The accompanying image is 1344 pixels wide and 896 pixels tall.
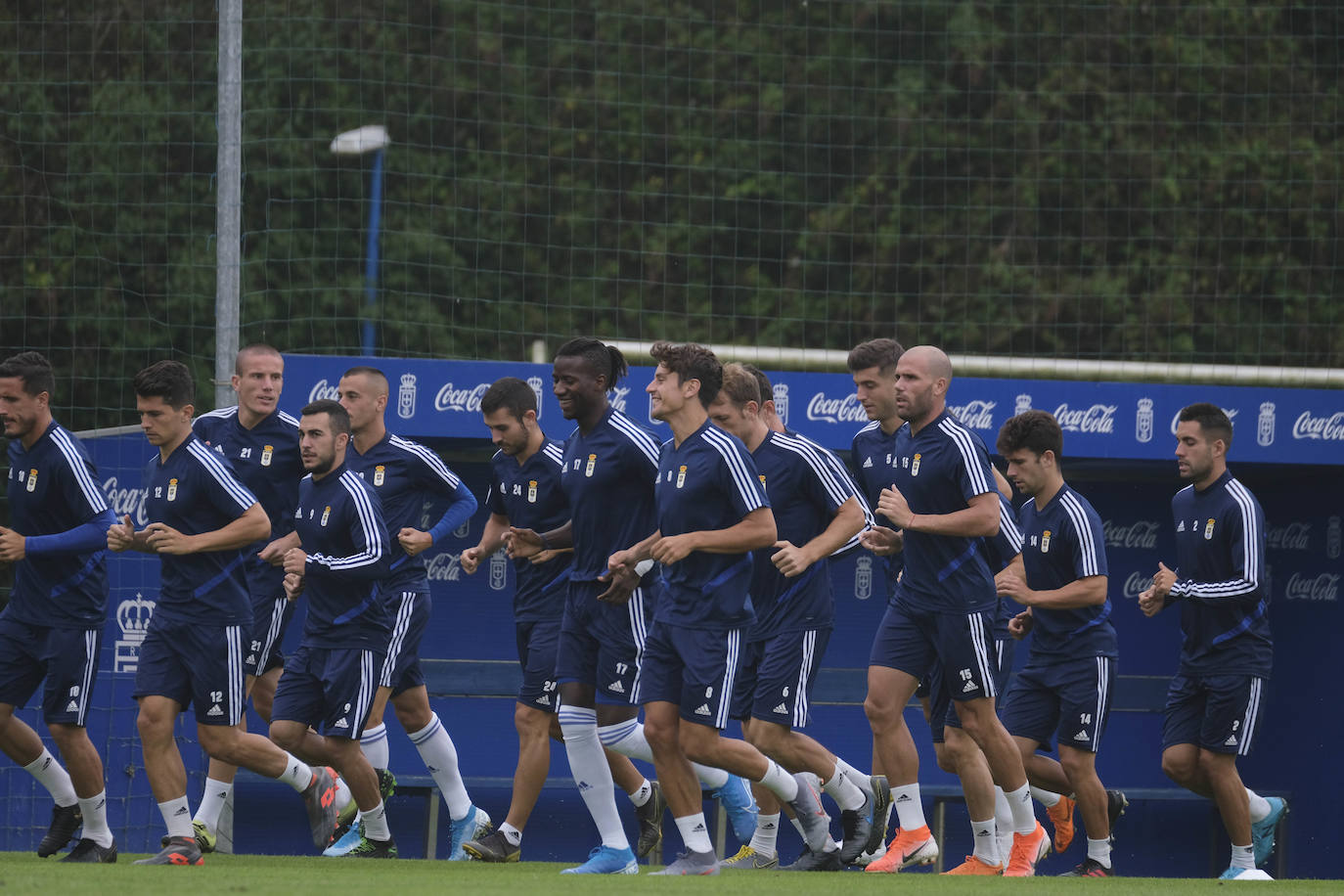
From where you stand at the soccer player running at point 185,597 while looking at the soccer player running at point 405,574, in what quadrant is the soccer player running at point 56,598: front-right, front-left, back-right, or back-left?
back-left

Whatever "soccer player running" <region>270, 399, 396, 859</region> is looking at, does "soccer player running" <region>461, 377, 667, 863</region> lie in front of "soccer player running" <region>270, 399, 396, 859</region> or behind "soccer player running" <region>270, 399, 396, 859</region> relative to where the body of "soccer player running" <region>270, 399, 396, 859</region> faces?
behind

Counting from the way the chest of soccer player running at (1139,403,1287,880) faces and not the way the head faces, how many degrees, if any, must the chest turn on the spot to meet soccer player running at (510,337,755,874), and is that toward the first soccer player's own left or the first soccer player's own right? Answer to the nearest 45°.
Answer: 0° — they already face them

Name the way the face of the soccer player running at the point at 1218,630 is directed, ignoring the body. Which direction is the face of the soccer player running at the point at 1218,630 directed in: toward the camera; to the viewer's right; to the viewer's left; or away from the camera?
to the viewer's left

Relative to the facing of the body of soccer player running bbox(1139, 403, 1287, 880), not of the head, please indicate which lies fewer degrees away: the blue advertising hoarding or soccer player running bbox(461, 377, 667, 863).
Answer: the soccer player running

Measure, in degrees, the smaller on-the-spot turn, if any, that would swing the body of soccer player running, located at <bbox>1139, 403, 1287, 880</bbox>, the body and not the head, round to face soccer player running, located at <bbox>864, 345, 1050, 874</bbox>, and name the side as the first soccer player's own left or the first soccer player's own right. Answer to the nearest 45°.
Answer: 0° — they already face them

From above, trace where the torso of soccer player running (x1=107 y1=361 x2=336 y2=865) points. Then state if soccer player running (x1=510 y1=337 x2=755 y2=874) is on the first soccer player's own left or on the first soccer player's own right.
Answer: on the first soccer player's own left

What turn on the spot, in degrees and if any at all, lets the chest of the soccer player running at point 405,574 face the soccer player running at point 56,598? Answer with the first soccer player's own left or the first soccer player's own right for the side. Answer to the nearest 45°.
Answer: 0° — they already face them

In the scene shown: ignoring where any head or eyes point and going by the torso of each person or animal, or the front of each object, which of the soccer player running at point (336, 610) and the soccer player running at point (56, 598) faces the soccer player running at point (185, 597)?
the soccer player running at point (336, 610)

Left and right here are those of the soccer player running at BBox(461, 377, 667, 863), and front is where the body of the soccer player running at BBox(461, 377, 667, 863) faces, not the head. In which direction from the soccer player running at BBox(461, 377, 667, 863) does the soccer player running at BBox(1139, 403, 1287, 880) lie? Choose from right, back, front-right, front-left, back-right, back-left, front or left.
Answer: back-left

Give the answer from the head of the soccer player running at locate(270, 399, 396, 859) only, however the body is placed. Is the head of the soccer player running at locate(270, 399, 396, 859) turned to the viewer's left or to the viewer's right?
to the viewer's left

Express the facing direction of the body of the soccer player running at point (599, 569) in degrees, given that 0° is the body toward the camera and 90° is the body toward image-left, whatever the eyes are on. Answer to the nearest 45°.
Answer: approximately 45°

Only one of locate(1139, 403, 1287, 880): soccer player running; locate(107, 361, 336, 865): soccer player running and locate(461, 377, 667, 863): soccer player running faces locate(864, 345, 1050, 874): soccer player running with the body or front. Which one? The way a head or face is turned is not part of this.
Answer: locate(1139, 403, 1287, 880): soccer player running
